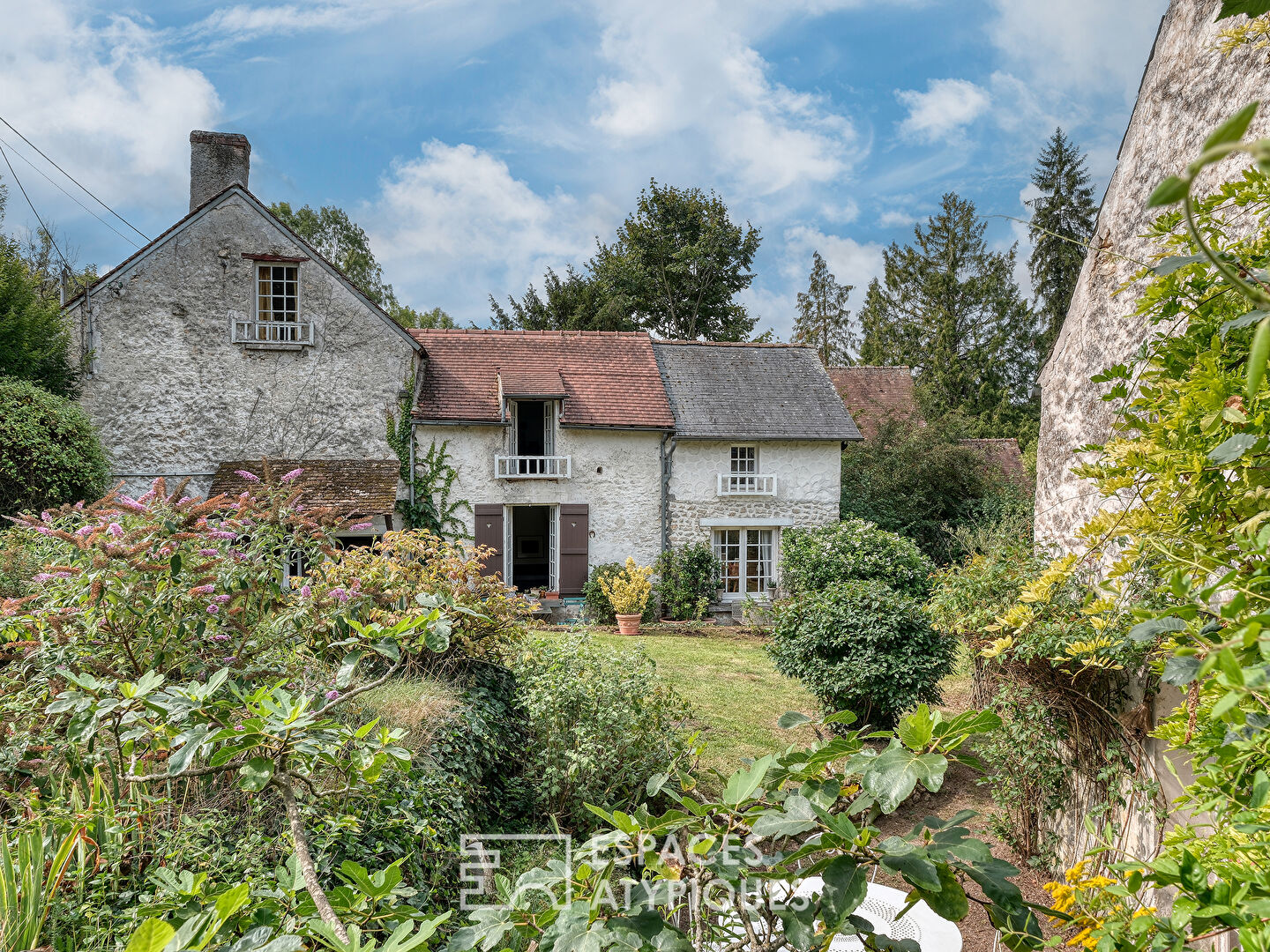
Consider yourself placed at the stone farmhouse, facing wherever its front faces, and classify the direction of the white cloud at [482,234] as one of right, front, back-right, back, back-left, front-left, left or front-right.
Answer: back

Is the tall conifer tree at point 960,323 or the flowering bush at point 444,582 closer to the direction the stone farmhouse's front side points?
the flowering bush

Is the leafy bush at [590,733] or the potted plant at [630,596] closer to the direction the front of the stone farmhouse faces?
the leafy bush

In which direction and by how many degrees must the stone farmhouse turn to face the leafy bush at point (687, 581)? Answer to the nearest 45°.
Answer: approximately 90° to its left

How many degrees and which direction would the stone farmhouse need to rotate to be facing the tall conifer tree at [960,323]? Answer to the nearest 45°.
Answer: approximately 135° to its left

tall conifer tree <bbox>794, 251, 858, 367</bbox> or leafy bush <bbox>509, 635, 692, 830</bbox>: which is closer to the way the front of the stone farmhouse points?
the leafy bush

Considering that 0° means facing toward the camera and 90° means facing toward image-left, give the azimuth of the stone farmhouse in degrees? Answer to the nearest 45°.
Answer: approximately 0°

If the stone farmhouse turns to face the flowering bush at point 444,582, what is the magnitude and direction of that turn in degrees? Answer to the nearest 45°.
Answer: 0° — it already faces it
